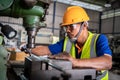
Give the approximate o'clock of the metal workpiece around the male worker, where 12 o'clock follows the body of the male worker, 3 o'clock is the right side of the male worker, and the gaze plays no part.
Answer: The metal workpiece is roughly at 11 o'clock from the male worker.

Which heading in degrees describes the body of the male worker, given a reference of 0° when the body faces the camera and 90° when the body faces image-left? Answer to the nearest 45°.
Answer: approximately 45°
